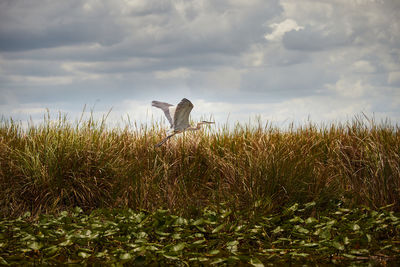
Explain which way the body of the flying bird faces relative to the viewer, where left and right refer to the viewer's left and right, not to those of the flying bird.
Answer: facing to the right of the viewer
